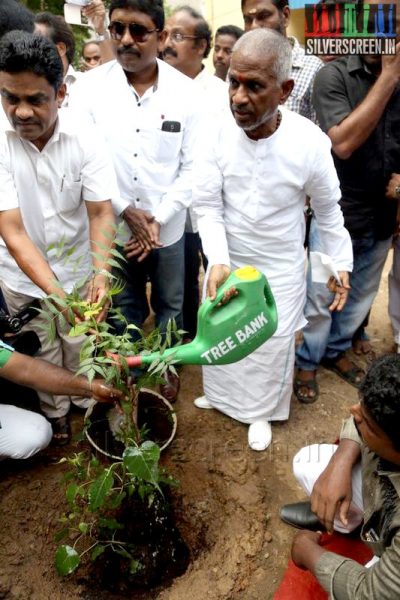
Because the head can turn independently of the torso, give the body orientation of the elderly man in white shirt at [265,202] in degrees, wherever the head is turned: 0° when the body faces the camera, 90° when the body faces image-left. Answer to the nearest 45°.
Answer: approximately 45°

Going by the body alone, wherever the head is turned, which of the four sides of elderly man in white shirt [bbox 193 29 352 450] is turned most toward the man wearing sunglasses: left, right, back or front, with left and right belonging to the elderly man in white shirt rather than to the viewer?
right

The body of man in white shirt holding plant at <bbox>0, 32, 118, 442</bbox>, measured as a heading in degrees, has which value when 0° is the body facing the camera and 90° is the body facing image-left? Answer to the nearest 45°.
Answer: approximately 0°
